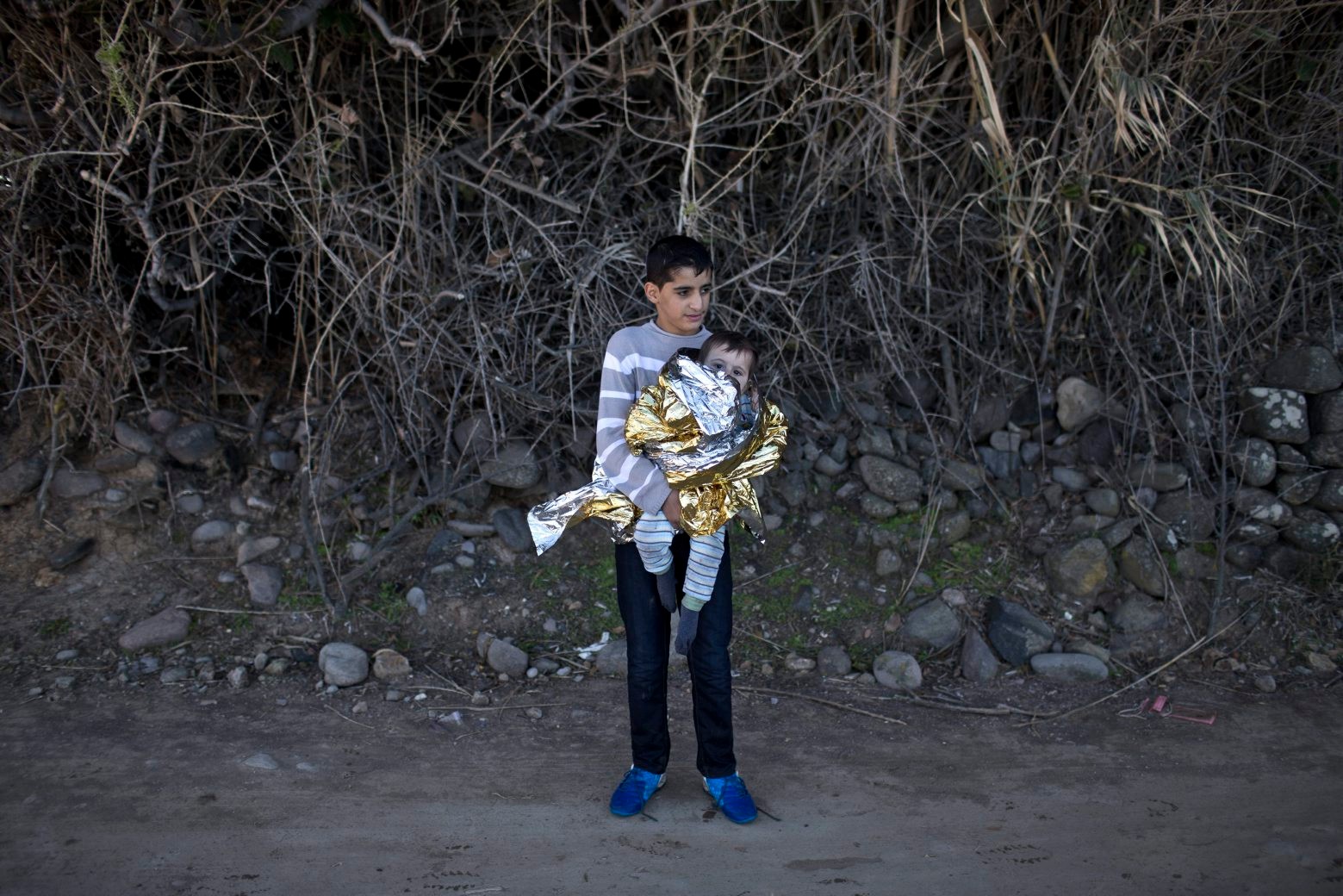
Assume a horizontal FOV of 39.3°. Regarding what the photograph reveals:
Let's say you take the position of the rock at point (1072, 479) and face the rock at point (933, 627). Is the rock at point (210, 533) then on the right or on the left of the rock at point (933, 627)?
right

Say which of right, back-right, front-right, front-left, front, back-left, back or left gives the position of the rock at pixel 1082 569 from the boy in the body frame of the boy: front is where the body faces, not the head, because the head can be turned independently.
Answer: back-left

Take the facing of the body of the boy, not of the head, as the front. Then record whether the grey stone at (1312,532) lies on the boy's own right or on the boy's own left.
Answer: on the boy's own left

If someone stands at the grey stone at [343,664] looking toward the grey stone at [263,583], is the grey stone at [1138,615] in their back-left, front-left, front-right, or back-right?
back-right

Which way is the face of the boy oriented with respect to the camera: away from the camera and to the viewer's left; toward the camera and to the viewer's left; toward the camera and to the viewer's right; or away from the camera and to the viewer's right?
toward the camera and to the viewer's right

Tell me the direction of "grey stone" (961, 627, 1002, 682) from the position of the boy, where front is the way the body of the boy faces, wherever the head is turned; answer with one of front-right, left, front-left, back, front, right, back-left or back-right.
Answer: back-left

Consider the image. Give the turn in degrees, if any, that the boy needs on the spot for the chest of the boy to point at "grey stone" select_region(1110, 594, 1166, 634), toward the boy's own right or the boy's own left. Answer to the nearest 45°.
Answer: approximately 135° to the boy's own left

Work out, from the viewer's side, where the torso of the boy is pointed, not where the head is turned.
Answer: toward the camera

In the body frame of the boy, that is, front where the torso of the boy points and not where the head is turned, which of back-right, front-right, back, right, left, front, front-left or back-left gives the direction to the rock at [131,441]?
back-right

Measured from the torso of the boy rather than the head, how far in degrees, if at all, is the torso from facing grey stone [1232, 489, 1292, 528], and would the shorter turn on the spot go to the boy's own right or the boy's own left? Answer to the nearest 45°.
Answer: approximately 135° to the boy's own left

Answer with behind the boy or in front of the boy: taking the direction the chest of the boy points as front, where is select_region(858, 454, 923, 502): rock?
behind
